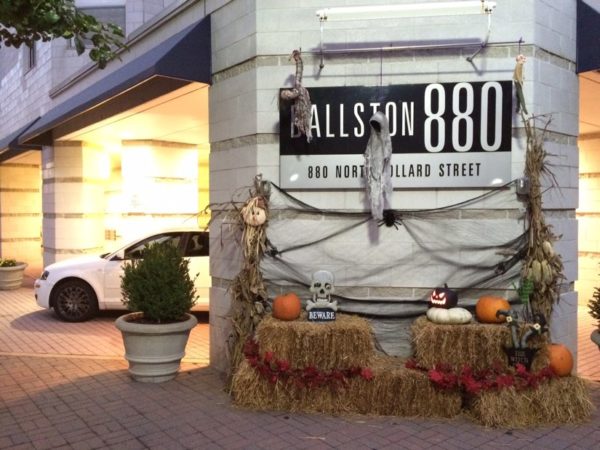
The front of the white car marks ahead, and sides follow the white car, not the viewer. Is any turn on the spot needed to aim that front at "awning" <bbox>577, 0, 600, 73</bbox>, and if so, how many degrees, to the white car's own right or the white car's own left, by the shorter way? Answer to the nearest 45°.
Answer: approximately 135° to the white car's own left

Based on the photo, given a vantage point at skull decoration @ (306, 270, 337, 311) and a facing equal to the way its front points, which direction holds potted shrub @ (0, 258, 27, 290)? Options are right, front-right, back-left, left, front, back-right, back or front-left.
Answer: back-right

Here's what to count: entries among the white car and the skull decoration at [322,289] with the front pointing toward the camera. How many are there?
1

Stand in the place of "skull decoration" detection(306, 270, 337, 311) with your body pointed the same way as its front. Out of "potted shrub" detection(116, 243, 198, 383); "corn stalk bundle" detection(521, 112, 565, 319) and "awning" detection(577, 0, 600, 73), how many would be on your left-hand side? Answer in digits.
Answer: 2

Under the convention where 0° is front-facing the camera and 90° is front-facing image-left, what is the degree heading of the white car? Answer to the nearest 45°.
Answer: approximately 90°

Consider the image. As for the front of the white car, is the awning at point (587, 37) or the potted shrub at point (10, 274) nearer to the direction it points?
the potted shrub
